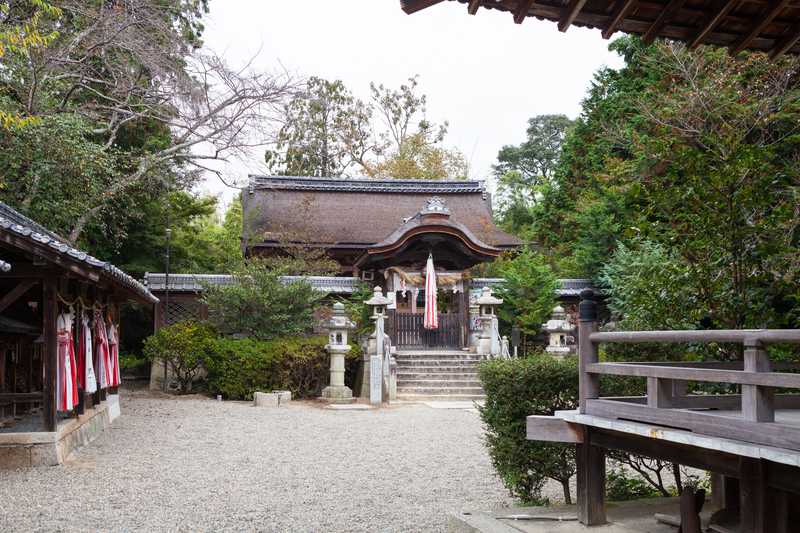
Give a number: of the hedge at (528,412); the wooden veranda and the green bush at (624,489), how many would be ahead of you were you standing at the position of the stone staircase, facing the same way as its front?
3

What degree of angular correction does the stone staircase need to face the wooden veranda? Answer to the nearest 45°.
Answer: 0° — it already faces it

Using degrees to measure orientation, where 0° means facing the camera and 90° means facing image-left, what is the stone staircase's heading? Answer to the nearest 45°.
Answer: approximately 0°

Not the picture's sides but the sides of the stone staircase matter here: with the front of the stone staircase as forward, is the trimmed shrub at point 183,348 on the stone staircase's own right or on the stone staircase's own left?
on the stone staircase's own right

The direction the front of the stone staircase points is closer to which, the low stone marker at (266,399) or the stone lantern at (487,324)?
the low stone marker

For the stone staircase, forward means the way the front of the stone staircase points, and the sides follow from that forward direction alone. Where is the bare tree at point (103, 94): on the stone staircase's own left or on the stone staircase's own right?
on the stone staircase's own right

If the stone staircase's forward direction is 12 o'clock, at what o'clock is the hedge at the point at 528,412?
The hedge is roughly at 12 o'clock from the stone staircase.

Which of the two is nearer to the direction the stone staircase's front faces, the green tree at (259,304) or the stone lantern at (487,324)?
the green tree

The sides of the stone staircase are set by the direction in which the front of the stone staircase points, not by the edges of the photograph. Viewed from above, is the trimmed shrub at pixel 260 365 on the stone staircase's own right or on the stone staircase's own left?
on the stone staircase's own right

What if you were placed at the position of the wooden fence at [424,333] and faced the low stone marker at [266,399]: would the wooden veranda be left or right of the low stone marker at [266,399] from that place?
left

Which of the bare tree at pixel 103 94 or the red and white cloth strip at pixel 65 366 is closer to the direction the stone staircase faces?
the red and white cloth strip

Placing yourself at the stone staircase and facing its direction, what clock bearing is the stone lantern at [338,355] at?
The stone lantern is roughly at 2 o'clock from the stone staircase.

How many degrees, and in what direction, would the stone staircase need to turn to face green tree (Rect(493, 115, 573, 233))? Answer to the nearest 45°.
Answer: approximately 180°

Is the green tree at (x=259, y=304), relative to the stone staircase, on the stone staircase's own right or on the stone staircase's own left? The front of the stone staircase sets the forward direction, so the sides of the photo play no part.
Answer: on the stone staircase's own right
